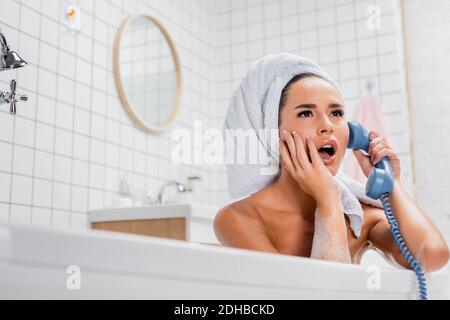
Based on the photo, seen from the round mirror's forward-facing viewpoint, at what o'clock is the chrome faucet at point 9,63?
The chrome faucet is roughly at 2 o'clock from the round mirror.

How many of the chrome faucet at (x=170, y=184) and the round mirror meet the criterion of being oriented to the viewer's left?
0

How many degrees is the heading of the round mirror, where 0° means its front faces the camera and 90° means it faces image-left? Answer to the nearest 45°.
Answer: approximately 315°

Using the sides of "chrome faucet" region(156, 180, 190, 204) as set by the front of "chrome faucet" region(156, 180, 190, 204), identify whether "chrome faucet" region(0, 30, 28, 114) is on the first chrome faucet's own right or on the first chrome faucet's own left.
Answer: on the first chrome faucet's own right

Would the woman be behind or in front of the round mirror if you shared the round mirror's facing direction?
in front
